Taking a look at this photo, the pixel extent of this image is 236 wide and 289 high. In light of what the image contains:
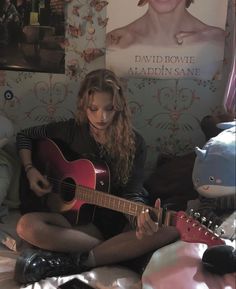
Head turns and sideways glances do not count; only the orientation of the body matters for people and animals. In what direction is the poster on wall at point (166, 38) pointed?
toward the camera

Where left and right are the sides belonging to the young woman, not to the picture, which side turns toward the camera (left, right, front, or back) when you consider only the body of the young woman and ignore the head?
front

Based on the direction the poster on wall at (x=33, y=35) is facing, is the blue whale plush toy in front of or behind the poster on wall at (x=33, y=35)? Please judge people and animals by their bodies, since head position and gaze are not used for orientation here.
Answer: in front

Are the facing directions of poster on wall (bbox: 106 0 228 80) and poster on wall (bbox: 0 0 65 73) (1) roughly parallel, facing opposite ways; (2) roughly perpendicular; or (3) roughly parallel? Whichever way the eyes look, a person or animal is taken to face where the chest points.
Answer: roughly parallel

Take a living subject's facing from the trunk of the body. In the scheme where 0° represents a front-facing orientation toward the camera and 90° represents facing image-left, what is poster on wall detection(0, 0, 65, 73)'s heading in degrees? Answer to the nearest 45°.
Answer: approximately 0°

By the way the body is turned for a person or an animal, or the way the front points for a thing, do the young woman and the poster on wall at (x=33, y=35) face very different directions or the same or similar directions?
same or similar directions

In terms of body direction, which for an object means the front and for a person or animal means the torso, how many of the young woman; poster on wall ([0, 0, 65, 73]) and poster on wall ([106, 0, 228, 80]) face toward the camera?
3

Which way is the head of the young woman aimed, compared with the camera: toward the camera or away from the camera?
toward the camera
